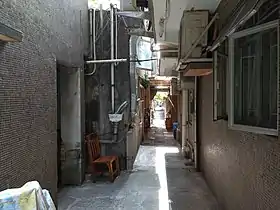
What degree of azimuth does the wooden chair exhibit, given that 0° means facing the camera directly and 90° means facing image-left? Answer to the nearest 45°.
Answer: approximately 315°

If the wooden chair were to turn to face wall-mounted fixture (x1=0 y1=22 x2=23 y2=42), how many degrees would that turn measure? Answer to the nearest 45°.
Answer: approximately 45° to its right

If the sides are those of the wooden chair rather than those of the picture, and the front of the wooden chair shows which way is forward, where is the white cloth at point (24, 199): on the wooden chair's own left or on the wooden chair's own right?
on the wooden chair's own right
